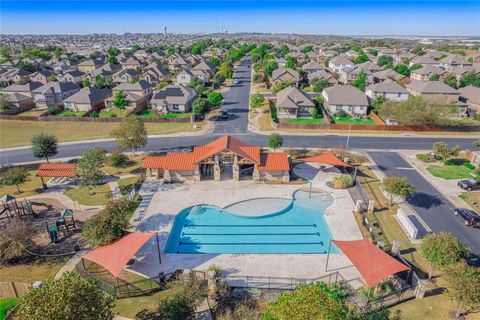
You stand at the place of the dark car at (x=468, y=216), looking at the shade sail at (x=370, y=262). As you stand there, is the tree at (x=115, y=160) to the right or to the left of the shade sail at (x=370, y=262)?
right

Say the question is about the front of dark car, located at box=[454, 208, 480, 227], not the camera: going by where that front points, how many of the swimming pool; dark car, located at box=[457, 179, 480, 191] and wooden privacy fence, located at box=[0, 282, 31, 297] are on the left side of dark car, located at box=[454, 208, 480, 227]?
2

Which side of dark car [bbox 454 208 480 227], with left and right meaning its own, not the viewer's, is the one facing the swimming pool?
left

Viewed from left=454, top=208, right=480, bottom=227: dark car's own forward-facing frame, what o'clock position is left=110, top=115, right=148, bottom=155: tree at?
The tree is roughly at 10 o'clock from the dark car.

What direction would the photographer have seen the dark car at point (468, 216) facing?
facing away from the viewer and to the left of the viewer

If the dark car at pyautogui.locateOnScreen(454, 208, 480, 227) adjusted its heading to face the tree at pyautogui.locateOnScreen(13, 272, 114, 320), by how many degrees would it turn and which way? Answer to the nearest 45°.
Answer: approximately 90° to its left

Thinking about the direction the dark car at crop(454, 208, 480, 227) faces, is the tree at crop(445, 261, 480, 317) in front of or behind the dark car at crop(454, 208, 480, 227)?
behind

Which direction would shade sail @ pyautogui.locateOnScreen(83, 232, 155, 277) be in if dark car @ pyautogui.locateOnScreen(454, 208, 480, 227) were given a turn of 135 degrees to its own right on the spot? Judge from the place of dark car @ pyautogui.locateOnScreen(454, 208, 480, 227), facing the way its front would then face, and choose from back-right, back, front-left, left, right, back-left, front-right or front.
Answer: back-right

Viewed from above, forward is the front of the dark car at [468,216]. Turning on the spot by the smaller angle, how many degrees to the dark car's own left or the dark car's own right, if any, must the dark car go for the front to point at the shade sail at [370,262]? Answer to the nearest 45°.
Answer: approximately 135° to the dark car's own left

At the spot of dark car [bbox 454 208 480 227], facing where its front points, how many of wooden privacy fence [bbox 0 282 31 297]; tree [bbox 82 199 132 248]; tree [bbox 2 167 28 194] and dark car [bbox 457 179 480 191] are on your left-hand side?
3

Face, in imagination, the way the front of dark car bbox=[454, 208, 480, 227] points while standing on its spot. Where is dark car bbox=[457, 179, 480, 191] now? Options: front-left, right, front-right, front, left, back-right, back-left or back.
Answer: front-right

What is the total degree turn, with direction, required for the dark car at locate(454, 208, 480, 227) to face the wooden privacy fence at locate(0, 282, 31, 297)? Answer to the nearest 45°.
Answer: approximately 90° to its left

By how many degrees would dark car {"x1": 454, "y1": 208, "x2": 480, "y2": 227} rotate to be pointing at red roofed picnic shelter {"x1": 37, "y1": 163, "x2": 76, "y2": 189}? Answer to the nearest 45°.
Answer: approximately 90° to its left
